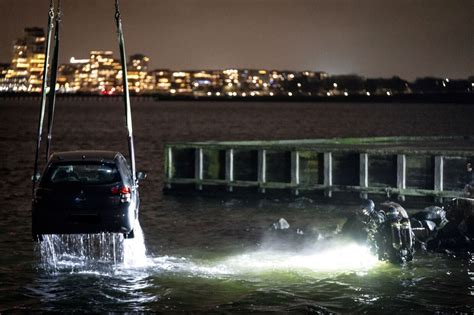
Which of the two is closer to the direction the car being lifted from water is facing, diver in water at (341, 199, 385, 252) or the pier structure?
the pier structure

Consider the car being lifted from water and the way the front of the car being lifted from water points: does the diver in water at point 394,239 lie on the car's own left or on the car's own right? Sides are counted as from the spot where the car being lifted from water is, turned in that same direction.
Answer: on the car's own right

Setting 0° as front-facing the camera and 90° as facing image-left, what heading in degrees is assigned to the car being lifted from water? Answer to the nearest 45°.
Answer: approximately 180°

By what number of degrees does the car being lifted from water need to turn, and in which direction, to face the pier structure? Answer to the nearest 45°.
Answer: approximately 45° to its right

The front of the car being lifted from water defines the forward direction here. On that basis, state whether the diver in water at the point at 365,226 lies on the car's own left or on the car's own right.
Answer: on the car's own right
